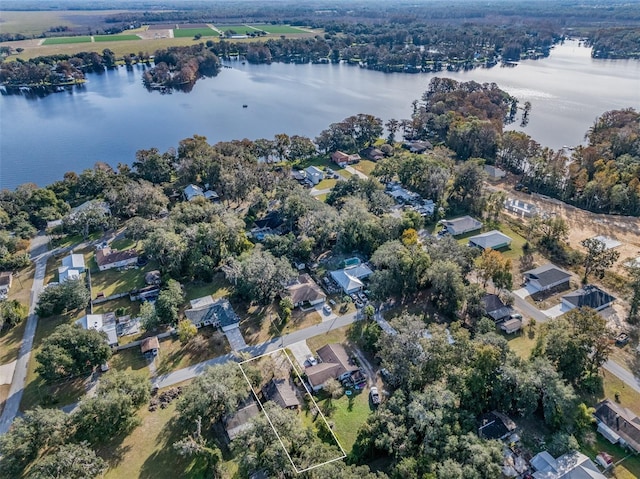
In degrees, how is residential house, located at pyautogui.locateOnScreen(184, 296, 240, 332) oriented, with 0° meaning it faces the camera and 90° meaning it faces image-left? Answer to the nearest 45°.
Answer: approximately 0°

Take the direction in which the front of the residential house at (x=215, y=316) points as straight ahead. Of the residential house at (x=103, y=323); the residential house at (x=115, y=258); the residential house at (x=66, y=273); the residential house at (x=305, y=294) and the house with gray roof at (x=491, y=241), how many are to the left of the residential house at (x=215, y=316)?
2

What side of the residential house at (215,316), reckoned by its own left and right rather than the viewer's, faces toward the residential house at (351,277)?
left

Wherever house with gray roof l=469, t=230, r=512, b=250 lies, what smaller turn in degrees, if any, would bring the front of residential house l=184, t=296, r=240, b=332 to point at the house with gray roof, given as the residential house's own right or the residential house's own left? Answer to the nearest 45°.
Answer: approximately 90° to the residential house's own left

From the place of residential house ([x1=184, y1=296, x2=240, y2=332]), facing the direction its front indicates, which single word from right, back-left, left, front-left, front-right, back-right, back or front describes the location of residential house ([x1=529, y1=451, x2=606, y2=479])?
front-left

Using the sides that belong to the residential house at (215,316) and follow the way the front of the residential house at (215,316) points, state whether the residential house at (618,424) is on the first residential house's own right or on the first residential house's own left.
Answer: on the first residential house's own left

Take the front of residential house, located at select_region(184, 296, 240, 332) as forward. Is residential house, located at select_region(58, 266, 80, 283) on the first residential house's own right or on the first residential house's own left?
on the first residential house's own right

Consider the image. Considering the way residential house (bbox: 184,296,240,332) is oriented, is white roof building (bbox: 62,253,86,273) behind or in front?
behind

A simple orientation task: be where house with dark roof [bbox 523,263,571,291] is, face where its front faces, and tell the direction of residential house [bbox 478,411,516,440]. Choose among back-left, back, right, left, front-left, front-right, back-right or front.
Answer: front-left

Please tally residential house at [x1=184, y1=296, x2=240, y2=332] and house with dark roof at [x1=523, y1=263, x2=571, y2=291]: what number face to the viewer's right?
0
